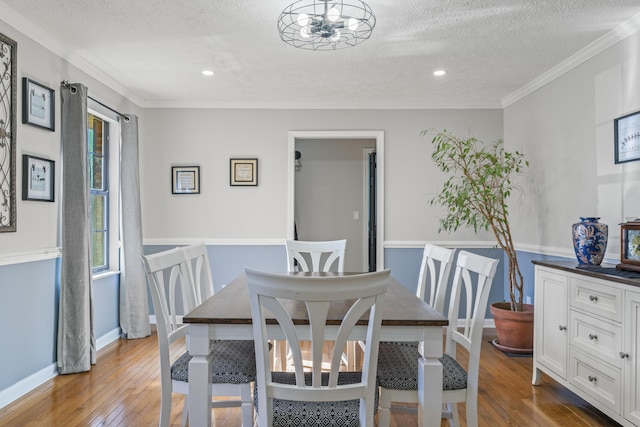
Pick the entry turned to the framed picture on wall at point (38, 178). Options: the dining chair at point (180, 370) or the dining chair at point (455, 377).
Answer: the dining chair at point (455, 377)

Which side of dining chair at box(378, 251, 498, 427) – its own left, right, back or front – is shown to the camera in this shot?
left

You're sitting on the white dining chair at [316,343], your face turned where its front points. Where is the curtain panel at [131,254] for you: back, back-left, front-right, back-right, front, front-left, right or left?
front-left

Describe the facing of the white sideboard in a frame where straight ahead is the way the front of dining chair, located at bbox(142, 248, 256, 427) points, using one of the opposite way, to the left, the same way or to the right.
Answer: the opposite way

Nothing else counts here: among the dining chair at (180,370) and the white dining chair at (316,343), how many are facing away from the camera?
1

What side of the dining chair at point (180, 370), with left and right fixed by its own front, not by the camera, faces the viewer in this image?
right

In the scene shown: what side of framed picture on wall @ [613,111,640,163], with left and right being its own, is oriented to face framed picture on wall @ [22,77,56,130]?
front

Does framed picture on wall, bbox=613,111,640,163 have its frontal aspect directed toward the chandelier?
yes

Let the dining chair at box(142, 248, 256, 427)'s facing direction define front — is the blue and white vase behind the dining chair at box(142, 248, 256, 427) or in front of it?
in front

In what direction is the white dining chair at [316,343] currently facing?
away from the camera
